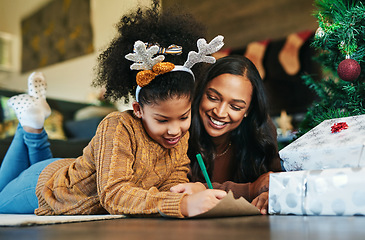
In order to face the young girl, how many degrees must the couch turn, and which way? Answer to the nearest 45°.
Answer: approximately 45° to its right

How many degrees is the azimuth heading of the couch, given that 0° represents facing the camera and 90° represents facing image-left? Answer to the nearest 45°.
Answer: approximately 315°
